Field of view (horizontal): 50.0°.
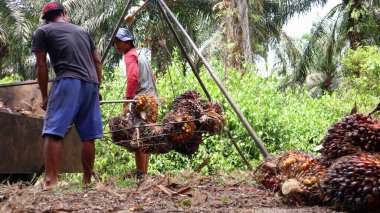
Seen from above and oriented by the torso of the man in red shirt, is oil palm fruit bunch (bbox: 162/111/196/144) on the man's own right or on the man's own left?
on the man's own left

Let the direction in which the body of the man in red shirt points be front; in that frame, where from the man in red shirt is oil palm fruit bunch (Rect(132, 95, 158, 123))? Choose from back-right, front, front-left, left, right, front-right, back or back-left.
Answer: left

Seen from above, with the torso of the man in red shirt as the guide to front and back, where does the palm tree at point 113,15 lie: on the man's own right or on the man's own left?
on the man's own right

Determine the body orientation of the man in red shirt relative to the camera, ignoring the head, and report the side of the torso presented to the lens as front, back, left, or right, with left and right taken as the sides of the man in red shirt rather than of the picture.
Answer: left

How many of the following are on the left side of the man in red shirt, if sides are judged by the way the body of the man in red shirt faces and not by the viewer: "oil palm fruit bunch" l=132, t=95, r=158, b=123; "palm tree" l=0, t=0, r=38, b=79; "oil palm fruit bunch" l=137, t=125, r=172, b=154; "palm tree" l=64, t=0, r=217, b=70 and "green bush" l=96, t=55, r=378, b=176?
2

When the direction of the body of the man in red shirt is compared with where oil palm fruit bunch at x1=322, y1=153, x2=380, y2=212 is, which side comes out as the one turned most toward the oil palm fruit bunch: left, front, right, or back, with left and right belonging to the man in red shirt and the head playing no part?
back

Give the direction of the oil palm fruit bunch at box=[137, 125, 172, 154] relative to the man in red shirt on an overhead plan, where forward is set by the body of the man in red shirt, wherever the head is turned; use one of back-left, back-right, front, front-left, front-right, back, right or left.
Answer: left

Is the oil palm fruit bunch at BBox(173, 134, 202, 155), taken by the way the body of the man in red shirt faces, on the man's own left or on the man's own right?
on the man's own left

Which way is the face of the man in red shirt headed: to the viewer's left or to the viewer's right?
to the viewer's left
